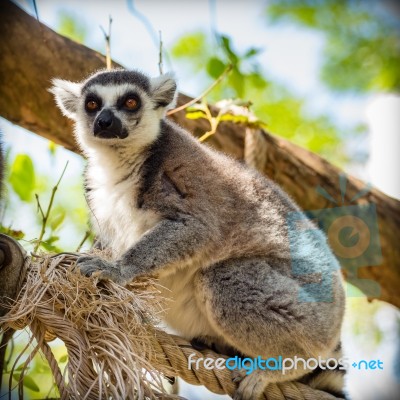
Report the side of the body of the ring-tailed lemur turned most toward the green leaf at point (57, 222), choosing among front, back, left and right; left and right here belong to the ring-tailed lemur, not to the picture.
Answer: right

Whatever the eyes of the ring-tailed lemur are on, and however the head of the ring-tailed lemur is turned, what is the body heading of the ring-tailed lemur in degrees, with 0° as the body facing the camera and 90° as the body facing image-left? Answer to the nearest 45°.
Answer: approximately 45°

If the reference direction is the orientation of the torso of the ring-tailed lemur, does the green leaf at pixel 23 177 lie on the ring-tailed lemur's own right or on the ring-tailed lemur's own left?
on the ring-tailed lemur's own right
